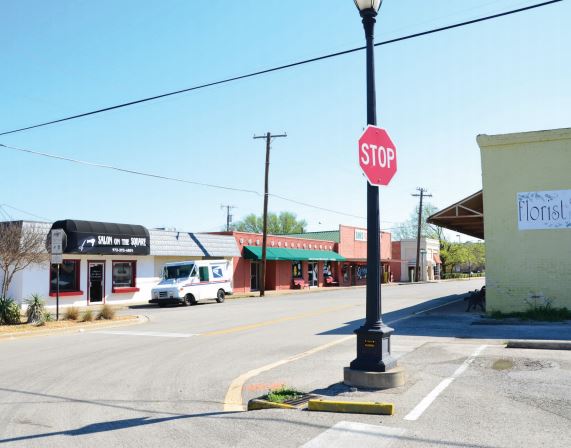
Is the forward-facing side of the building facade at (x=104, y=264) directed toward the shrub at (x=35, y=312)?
no

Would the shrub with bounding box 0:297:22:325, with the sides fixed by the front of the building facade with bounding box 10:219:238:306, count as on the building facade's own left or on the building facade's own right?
on the building facade's own right

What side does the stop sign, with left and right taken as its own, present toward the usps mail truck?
back

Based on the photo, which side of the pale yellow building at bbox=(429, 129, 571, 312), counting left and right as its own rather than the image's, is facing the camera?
left

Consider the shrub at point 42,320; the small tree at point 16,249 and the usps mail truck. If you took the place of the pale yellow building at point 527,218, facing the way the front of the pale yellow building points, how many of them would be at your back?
0

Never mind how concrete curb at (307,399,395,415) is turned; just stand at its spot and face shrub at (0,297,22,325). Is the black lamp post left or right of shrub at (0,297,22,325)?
right

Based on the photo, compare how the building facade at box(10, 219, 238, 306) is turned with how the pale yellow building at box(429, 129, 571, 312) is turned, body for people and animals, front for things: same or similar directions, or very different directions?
very different directions

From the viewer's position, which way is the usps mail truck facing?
facing the viewer and to the left of the viewer

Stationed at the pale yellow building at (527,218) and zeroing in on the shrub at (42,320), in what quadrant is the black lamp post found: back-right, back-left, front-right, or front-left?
front-left

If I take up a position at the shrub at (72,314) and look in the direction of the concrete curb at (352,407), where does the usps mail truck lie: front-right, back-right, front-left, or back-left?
back-left

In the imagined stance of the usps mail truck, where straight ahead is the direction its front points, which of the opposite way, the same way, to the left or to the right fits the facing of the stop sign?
to the left

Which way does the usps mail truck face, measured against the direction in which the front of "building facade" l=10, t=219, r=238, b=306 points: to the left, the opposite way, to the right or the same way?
to the right

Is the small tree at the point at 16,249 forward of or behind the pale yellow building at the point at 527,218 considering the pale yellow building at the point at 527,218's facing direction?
forward

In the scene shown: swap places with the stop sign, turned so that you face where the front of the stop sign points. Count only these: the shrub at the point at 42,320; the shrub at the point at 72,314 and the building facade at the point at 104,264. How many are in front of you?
0

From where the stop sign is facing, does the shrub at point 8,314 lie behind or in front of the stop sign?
behind

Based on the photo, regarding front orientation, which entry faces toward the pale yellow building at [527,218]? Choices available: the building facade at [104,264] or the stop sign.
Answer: the building facade
